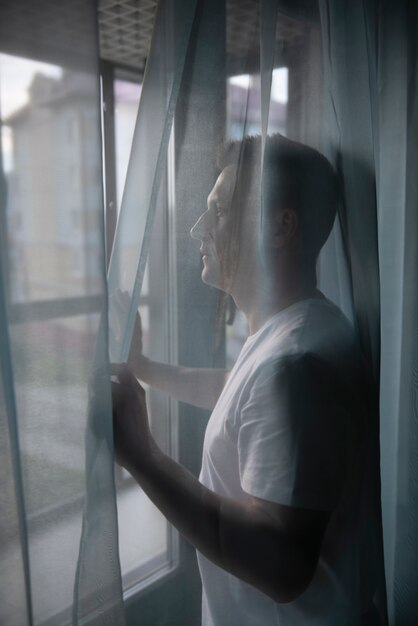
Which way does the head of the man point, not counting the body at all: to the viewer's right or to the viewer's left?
to the viewer's left

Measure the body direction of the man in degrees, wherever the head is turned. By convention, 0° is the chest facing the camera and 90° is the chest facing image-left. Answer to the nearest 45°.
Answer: approximately 90°
